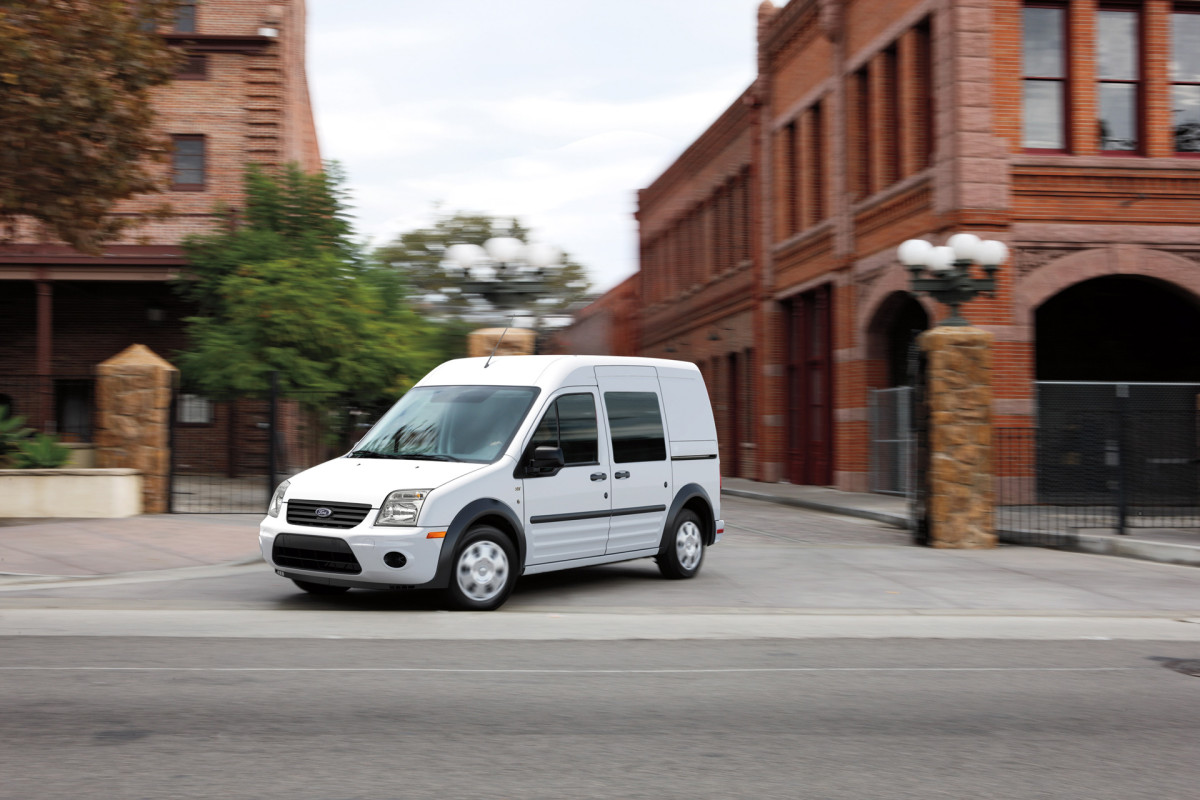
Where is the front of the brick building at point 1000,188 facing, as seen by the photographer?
facing the viewer

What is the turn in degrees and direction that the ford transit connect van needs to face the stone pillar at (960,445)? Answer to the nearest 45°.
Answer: approximately 180°

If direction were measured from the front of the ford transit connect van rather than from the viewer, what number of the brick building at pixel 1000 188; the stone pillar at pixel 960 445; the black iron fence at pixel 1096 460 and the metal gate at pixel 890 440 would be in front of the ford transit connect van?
0

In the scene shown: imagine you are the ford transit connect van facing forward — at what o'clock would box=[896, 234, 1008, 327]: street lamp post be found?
The street lamp post is roughly at 6 o'clock from the ford transit connect van.

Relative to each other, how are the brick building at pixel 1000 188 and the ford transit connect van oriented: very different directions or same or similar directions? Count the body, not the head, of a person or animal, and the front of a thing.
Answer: same or similar directions

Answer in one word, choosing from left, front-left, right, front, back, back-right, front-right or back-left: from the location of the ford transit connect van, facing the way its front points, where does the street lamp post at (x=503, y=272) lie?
back-right

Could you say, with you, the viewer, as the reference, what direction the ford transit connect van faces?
facing the viewer and to the left of the viewer

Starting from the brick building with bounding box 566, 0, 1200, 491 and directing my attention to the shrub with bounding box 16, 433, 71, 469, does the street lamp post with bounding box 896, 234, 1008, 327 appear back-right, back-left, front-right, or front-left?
front-left

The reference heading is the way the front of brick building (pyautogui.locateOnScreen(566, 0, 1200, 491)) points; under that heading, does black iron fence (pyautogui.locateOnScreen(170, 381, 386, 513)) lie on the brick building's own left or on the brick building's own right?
on the brick building's own right

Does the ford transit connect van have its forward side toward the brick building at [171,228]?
no

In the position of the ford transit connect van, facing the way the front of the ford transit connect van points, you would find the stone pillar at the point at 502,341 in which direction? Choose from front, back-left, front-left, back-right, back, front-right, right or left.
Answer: back-right

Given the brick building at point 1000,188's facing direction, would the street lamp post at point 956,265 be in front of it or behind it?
in front

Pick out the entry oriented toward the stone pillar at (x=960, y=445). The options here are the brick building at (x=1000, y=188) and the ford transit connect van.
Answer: the brick building

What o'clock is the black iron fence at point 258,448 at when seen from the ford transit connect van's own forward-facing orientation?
The black iron fence is roughly at 4 o'clock from the ford transit connect van.

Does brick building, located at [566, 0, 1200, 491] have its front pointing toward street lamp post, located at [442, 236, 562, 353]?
no

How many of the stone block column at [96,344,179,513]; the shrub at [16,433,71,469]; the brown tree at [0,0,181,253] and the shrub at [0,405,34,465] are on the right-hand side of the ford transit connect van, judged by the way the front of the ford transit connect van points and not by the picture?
4

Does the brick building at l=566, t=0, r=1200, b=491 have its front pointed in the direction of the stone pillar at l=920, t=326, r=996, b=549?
yes

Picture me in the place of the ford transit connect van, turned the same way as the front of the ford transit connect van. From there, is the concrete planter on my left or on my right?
on my right

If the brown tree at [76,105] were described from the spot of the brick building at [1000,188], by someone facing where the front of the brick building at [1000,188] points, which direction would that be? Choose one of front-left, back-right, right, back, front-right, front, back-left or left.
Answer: front-right

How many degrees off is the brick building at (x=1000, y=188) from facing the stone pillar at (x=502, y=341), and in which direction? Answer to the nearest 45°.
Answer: approximately 45° to its right
